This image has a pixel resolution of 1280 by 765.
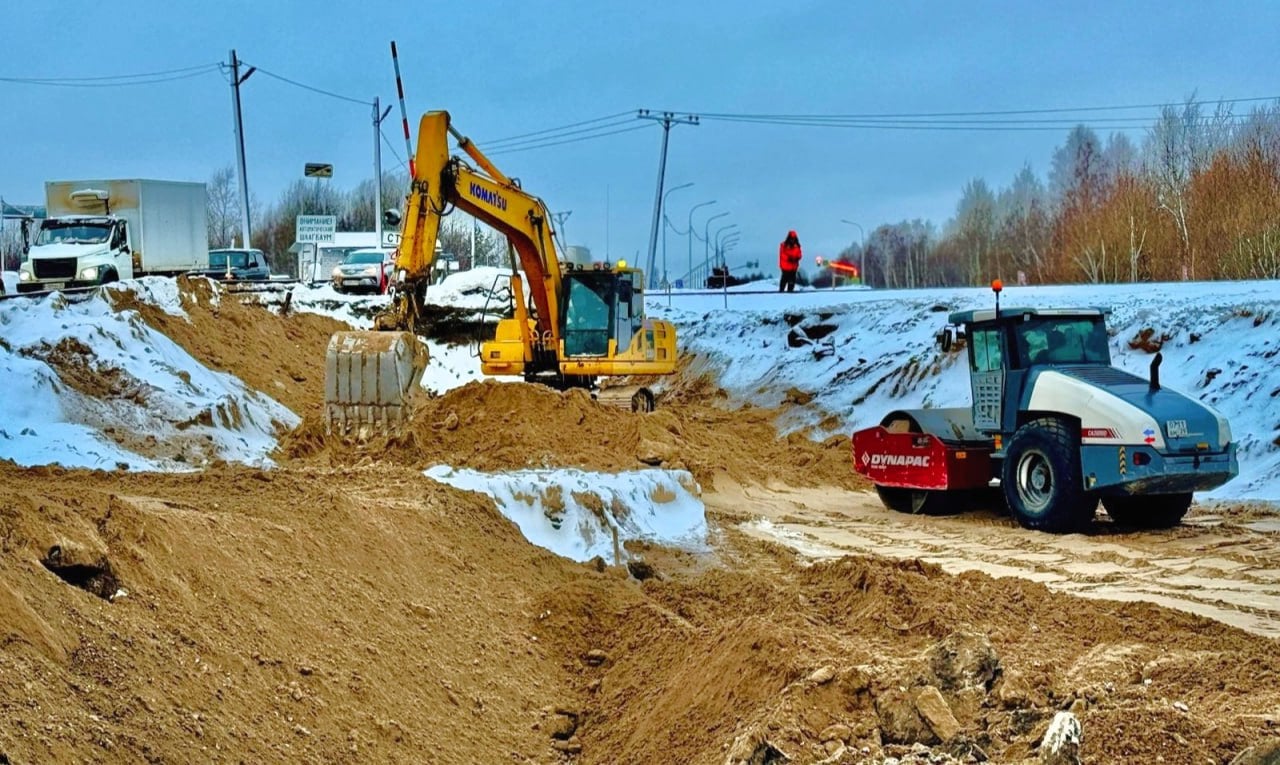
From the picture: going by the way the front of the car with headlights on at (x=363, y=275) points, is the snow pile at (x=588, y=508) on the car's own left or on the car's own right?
on the car's own left

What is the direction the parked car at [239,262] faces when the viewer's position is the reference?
facing the viewer and to the left of the viewer

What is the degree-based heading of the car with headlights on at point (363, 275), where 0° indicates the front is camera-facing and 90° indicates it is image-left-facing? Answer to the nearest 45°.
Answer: approximately 45°

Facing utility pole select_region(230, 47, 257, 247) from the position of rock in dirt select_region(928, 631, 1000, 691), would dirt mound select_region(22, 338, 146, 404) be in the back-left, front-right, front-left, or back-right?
front-left

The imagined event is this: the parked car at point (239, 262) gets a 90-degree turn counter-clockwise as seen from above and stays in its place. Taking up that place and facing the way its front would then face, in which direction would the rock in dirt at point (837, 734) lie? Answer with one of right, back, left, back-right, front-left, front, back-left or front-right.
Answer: front-right

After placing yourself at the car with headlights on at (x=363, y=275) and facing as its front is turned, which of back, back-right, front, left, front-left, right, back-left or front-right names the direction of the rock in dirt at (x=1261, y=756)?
front-left

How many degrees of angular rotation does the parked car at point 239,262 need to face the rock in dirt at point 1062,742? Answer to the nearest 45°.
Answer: approximately 45° to its left

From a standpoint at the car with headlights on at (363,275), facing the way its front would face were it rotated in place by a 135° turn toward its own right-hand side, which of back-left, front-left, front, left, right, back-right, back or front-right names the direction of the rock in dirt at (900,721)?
back

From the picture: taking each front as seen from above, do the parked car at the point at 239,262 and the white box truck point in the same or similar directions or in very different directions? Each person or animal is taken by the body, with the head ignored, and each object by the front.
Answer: same or similar directions

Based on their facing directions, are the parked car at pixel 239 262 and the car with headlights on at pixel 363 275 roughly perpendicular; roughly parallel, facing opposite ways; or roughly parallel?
roughly parallel

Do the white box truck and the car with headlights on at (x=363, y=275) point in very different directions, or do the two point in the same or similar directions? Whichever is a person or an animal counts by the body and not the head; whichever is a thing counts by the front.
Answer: same or similar directions
